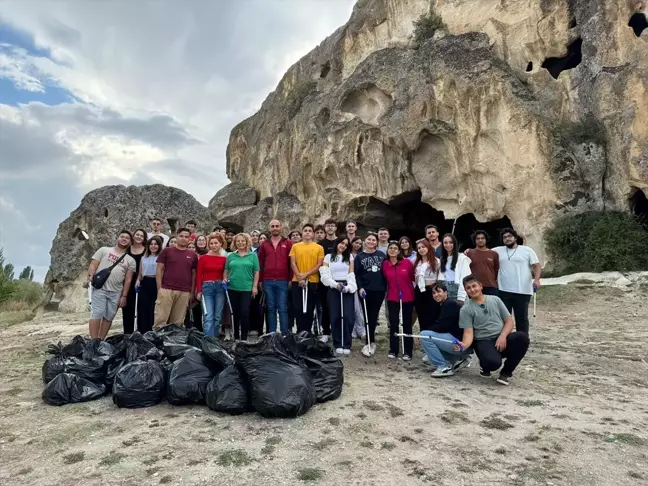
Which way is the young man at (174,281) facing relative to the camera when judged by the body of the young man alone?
toward the camera

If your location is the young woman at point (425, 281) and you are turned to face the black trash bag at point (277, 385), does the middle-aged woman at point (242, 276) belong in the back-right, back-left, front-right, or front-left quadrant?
front-right

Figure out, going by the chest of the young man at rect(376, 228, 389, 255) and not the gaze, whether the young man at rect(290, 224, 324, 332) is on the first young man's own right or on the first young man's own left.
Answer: on the first young man's own right

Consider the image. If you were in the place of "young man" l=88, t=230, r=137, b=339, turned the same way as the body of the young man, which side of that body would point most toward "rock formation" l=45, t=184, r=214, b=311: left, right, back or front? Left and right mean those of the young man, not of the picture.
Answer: back

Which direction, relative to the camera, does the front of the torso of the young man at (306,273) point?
toward the camera

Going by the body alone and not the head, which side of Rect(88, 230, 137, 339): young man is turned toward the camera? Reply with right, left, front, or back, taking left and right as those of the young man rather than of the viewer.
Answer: front

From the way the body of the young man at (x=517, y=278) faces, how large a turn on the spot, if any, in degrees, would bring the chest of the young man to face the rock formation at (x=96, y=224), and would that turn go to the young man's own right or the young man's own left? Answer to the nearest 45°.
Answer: approximately 45° to the young man's own right

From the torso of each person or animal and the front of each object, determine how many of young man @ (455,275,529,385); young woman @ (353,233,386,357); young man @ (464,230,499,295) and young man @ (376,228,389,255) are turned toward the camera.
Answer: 4

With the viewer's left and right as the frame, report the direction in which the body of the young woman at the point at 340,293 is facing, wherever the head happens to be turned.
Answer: facing the viewer

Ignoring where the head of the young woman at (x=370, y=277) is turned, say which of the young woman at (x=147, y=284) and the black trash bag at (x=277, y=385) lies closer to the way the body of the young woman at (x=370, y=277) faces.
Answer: the black trash bag

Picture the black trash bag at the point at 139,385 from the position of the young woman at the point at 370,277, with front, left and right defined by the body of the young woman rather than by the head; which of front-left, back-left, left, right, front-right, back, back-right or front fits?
front-right

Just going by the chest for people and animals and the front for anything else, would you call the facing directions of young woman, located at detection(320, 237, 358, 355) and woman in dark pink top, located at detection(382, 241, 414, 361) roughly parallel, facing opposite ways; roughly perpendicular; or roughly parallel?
roughly parallel

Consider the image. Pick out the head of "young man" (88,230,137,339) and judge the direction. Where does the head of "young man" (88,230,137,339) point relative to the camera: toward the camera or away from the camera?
toward the camera
